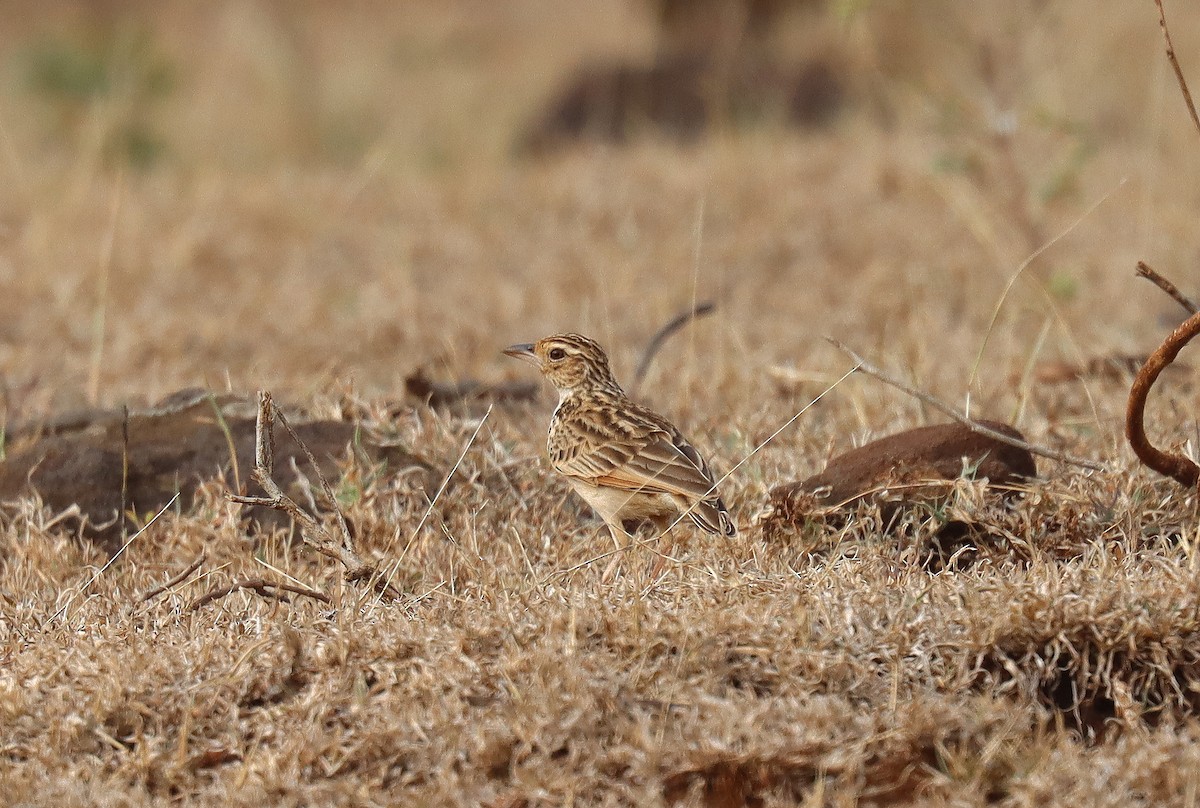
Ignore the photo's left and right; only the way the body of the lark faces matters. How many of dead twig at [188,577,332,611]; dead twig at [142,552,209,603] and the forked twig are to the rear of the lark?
0

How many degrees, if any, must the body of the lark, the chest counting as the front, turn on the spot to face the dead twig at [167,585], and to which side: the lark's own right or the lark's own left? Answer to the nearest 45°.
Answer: approximately 45° to the lark's own left

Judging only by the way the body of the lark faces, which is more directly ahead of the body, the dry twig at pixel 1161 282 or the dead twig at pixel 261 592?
the dead twig

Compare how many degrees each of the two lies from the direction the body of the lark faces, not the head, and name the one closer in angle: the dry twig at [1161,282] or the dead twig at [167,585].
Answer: the dead twig

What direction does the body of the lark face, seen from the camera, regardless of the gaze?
to the viewer's left

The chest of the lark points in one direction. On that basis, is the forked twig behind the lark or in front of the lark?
in front

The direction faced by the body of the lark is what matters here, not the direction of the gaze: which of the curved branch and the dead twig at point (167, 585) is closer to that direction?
the dead twig

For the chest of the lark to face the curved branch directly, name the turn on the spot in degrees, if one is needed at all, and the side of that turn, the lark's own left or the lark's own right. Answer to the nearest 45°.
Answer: approximately 180°

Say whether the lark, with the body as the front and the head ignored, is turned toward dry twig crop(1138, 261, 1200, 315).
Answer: no

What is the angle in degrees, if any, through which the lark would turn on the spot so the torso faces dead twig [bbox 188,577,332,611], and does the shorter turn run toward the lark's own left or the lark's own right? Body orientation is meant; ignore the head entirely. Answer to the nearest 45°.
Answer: approximately 45° to the lark's own left
